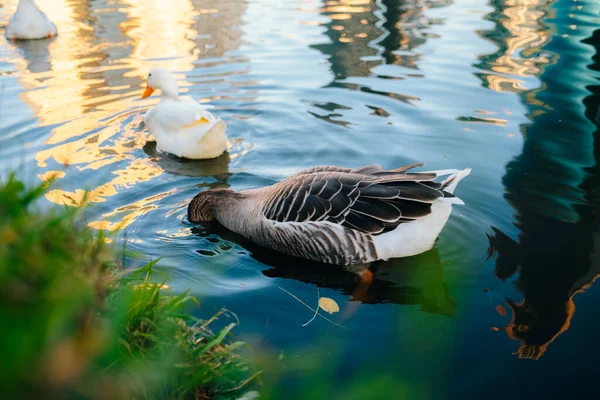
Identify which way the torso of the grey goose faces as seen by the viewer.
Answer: to the viewer's left

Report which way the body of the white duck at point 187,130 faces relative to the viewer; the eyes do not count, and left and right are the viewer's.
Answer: facing away from the viewer and to the left of the viewer

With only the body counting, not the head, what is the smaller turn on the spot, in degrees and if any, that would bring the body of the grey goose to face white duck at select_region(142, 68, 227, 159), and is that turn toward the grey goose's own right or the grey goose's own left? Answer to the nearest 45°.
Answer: approximately 45° to the grey goose's own right

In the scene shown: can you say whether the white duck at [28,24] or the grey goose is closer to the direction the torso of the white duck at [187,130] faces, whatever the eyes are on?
the white duck

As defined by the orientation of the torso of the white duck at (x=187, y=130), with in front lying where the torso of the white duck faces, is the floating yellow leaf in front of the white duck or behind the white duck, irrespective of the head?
behind
